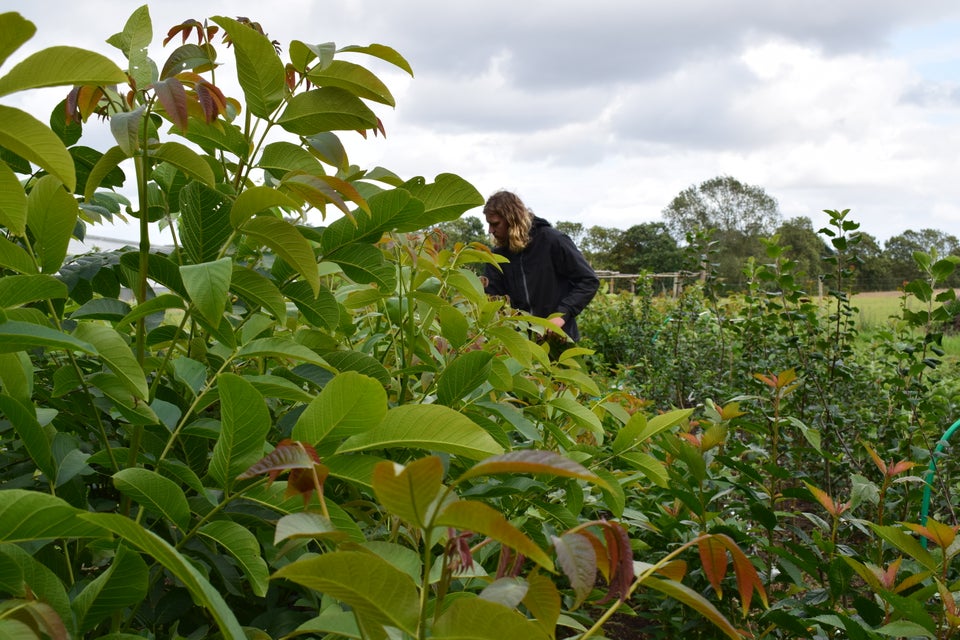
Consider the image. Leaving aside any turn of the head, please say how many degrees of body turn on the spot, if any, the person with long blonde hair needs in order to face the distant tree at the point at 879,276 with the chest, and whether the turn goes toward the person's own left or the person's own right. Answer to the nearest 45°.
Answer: approximately 180°

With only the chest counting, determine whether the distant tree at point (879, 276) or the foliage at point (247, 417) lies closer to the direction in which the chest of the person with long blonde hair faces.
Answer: the foliage

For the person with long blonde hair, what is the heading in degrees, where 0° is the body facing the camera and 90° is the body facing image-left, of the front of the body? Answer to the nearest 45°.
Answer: approximately 45°

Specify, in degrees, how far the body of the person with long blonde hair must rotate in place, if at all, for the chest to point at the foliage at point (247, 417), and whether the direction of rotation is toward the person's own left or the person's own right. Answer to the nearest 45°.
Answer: approximately 45° to the person's own left
